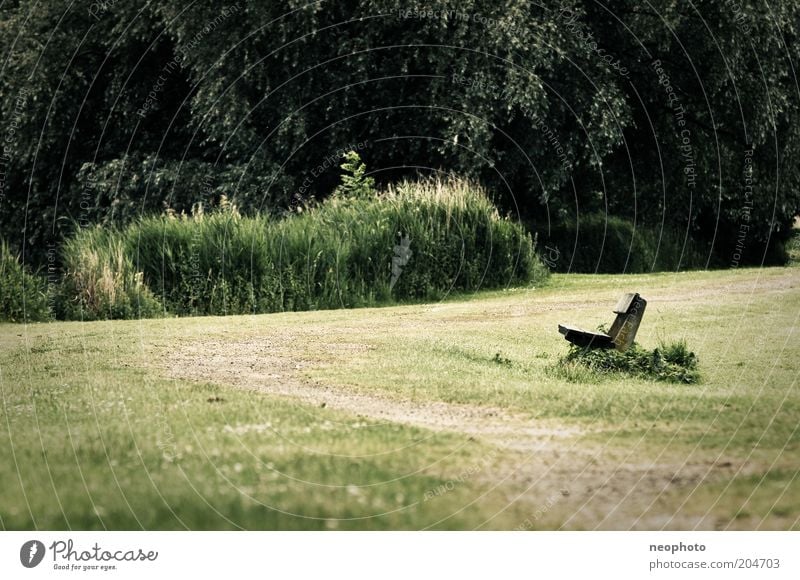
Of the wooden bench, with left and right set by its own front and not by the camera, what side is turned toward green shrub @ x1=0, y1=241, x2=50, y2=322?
front

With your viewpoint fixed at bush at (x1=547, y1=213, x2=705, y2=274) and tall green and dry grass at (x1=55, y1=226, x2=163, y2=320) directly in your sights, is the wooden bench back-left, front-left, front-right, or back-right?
front-left

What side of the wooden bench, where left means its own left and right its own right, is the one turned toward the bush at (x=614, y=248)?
right

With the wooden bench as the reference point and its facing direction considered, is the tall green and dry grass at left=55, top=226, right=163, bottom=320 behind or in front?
in front

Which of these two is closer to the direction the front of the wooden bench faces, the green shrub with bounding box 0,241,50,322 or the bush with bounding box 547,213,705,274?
the green shrub

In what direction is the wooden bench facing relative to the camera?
to the viewer's left
